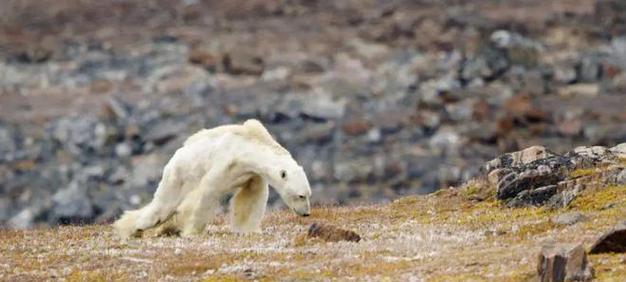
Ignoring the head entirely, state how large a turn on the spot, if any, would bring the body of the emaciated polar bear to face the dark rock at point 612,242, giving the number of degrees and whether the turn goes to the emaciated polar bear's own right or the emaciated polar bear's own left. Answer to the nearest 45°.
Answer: approximately 45° to the emaciated polar bear's own right

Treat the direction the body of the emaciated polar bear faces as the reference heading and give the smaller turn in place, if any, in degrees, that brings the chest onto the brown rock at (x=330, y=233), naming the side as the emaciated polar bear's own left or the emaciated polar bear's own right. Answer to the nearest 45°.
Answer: approximately 45° to the emaciated polar bear's own right

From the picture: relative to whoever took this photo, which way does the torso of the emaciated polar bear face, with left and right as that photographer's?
facing to the right of the viewer

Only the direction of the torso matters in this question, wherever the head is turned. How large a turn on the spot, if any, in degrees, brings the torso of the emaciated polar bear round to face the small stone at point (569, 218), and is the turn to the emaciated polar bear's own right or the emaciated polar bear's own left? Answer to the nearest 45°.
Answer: approximately 45° to the emaciated polar bear's own right

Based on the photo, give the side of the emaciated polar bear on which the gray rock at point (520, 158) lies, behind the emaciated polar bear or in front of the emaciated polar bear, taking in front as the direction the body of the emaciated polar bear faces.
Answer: in front

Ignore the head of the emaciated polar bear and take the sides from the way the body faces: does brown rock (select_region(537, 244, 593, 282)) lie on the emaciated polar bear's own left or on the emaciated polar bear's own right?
on the emaciated polar bear's own right

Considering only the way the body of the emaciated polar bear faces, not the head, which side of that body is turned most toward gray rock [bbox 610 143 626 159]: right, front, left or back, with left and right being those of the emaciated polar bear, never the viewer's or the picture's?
front

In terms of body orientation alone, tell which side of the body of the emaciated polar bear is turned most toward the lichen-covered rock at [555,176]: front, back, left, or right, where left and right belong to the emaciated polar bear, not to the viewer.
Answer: front
